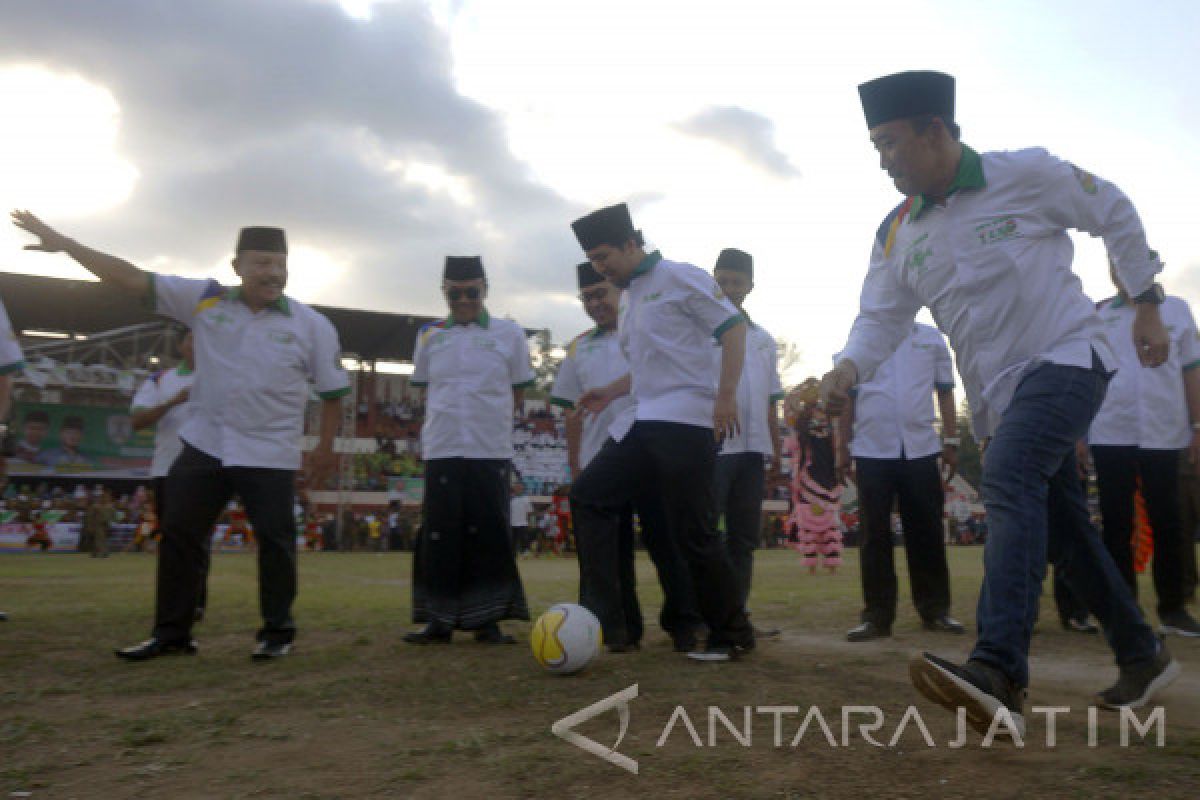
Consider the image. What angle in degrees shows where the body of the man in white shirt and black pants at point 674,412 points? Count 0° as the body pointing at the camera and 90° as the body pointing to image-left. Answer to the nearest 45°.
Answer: approximately 45°

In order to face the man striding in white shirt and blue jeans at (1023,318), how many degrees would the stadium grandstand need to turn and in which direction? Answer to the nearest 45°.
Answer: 0° — it already faces them

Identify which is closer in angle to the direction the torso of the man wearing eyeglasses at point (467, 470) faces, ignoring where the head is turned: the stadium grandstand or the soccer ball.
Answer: the soccer ball

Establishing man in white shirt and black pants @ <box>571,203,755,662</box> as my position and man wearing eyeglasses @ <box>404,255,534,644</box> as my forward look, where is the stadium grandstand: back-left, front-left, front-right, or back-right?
front-right

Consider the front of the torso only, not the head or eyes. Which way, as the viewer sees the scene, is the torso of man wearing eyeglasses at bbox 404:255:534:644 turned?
toward the camera

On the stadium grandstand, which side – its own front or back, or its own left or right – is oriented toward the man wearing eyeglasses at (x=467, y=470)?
front

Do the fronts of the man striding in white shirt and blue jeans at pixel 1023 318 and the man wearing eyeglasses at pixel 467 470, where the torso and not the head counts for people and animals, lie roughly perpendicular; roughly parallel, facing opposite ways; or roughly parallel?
roughly perpendicular

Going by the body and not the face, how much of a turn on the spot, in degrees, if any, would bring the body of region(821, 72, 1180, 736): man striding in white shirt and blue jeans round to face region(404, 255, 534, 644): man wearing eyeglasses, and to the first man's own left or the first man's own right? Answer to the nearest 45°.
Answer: approximately 90° to the first man's own right

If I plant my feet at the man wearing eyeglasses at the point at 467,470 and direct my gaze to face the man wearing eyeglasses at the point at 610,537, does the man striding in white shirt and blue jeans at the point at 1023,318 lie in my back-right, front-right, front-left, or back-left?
front-right

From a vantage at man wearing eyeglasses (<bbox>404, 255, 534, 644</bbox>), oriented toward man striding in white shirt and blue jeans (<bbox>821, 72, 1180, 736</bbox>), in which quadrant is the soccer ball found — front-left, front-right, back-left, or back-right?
front-right

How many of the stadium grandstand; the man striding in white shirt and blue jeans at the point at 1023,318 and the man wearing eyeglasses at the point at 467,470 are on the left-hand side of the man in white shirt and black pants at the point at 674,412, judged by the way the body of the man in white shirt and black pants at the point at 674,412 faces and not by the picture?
1

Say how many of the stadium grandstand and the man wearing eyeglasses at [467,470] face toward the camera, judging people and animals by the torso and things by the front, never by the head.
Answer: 2

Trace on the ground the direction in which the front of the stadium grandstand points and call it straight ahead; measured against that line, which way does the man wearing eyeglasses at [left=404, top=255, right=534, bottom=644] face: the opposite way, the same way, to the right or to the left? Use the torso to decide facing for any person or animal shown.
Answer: the same way

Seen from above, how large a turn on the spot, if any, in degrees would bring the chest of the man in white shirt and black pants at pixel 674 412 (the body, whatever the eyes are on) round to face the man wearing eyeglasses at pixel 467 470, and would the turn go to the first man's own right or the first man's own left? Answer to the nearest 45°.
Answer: approximately 90° to the first man's own right

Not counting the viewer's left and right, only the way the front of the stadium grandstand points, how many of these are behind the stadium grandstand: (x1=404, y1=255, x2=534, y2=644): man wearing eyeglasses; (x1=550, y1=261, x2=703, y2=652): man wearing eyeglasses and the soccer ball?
0
